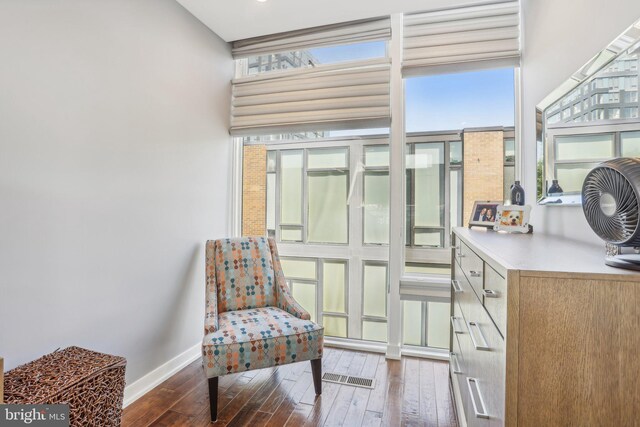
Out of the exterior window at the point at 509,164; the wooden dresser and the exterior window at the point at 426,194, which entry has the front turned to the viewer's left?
the wooden dresser

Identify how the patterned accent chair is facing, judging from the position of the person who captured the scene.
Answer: facing the viewer and to the right of the viewer

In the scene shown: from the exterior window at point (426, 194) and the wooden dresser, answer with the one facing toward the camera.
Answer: the exterior window

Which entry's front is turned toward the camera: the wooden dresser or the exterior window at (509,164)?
the exterior window

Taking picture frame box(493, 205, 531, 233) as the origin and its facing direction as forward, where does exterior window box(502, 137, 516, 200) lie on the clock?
The exterior window is roughly at 6 o'clock from the picture frame.

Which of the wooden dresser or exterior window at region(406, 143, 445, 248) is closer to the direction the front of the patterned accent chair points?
the wooden dresser

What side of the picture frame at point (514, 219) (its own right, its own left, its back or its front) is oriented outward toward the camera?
front

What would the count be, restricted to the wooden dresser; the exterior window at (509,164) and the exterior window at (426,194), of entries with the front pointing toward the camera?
2

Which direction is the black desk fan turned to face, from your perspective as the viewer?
facing the viewer and to the left of the viewer

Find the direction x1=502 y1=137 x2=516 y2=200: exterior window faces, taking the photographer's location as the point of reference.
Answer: facing the viewer

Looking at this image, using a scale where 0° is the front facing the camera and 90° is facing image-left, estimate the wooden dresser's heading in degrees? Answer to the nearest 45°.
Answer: approximately 90°
